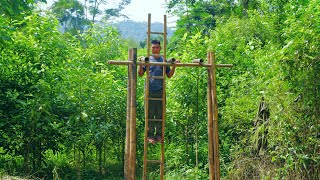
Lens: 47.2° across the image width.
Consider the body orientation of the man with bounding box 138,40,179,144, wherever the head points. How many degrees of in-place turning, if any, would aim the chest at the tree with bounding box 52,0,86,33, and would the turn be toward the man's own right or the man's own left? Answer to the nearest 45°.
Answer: approximately 180°

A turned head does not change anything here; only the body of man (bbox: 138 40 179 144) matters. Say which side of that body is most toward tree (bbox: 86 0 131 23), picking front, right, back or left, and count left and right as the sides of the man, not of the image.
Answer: back

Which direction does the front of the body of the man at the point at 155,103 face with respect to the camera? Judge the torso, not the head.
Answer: toward the camera
